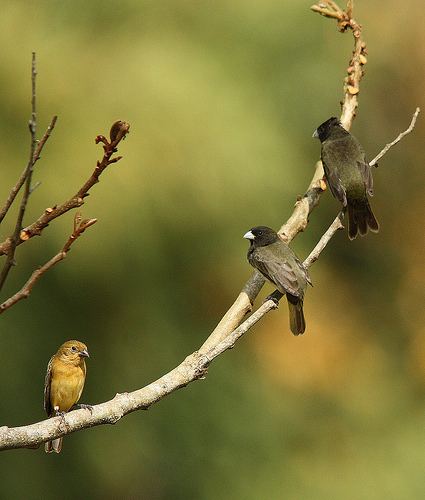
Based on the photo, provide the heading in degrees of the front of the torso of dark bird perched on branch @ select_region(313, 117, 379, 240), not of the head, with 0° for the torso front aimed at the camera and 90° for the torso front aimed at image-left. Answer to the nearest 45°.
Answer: approximately 135°

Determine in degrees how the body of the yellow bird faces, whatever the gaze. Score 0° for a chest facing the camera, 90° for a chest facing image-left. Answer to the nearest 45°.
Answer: approximately 315°

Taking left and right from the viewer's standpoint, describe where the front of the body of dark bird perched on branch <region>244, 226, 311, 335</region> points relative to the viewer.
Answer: facing away from the viewer and to the left of the viewer

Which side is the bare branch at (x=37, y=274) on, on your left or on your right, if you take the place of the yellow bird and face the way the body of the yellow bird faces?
on your right

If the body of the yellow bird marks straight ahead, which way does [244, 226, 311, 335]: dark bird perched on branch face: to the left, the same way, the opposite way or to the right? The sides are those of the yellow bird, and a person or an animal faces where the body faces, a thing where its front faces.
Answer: the opposite way
